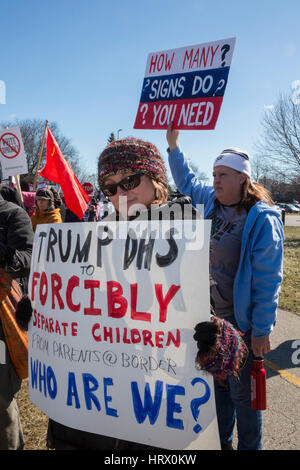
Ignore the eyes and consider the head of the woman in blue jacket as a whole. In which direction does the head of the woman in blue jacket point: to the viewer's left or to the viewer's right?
to the viewer's left

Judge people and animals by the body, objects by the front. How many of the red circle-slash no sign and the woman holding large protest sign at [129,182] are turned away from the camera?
0

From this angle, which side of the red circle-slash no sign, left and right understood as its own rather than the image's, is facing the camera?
front

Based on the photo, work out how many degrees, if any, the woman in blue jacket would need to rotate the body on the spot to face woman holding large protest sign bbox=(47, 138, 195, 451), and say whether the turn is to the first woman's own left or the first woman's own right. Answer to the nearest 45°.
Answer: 0° — they already face them

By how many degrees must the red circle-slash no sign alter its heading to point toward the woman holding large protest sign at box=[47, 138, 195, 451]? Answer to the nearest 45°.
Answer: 0° — it already faces them

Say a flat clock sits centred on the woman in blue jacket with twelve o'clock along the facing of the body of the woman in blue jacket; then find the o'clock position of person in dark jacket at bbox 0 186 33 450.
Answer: The person in dark jacket is roughly at 1 o'clock from the woman in blue jacket.

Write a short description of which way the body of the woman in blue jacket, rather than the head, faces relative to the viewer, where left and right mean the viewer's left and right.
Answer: facing the viewer and to the left of the viewer

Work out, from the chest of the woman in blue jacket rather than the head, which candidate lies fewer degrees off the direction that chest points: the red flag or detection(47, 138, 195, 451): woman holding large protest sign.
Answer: the woman holding large protest sign

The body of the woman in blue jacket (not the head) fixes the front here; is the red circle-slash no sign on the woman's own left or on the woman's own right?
on the woman's own right

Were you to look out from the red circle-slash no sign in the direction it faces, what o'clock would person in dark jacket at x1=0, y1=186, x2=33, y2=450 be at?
The person in dark jacket is roughly at 12 o'clock from the red circle-slash no sign.

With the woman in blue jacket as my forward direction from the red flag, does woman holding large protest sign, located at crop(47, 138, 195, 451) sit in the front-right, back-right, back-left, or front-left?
front-right

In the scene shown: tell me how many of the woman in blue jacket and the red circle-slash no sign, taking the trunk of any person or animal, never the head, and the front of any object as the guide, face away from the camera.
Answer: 0

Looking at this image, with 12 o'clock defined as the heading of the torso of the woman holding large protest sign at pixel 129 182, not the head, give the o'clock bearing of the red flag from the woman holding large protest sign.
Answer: The red flag is roughly at 4 o'clock from the woman holding large protest sign.

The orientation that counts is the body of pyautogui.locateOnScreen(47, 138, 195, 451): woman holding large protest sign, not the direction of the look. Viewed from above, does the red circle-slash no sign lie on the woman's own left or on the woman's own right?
on the woman's own right

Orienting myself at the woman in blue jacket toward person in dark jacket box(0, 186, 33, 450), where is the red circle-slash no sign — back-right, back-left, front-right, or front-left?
front-right
